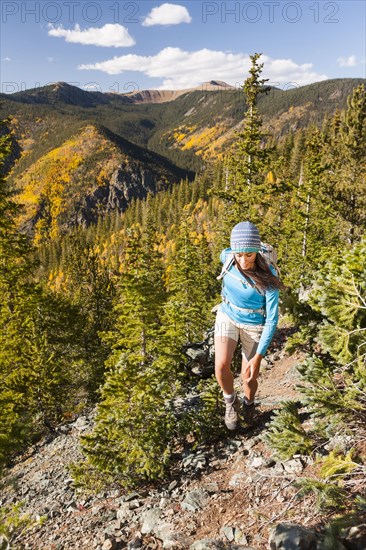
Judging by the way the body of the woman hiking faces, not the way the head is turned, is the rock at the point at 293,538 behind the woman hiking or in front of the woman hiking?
in front

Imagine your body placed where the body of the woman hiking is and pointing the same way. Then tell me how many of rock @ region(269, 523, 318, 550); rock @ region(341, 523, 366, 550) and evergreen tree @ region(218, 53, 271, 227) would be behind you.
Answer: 1

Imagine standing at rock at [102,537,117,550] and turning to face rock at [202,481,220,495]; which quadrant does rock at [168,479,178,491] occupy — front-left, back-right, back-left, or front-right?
front-left

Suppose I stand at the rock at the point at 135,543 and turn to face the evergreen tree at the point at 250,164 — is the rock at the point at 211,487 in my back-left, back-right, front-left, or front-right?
front-right

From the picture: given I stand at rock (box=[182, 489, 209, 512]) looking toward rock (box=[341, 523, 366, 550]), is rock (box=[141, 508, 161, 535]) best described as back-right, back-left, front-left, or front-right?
back-right

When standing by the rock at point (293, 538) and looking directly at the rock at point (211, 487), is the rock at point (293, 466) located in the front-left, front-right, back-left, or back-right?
front-right

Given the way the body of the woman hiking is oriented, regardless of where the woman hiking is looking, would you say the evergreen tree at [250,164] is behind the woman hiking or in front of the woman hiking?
behind

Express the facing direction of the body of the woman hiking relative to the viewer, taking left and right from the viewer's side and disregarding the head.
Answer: facing the viewer

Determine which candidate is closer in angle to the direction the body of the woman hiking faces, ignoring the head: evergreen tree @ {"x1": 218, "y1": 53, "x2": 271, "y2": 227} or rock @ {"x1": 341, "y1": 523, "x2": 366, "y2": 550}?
the rock

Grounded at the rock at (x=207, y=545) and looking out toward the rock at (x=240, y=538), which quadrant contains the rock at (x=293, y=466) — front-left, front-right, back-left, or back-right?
front-left
